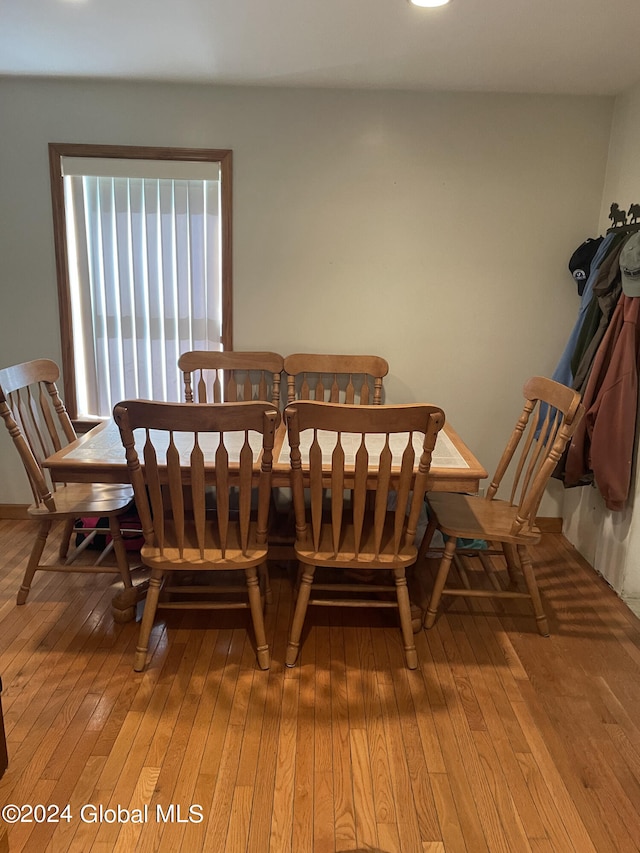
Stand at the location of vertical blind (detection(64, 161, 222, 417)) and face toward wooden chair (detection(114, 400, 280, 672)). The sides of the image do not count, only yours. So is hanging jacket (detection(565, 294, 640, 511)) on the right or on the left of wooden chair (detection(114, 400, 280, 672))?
left

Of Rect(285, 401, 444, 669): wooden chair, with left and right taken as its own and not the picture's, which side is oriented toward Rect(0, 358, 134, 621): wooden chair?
left

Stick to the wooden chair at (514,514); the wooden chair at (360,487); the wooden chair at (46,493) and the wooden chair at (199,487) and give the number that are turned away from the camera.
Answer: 2

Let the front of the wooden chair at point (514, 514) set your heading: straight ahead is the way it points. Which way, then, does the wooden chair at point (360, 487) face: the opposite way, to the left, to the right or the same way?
to the right

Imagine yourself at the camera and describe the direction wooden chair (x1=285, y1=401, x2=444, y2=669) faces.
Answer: facing away from the viewer

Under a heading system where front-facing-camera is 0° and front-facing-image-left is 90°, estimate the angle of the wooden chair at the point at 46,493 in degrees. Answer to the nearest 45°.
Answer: approximately 270°

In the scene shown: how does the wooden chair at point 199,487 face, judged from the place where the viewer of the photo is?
facing away from the viewer

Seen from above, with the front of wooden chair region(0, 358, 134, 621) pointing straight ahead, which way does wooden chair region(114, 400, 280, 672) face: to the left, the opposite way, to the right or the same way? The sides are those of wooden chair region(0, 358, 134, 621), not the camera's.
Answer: to the left

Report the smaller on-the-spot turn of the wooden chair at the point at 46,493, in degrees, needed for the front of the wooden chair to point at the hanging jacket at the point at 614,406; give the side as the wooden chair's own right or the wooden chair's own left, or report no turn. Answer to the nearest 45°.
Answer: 0° — it already faces it

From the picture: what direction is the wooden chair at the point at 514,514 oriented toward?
to the viewer's left

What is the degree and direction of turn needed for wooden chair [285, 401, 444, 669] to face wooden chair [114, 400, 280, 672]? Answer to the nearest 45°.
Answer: approximately 90° to its left
